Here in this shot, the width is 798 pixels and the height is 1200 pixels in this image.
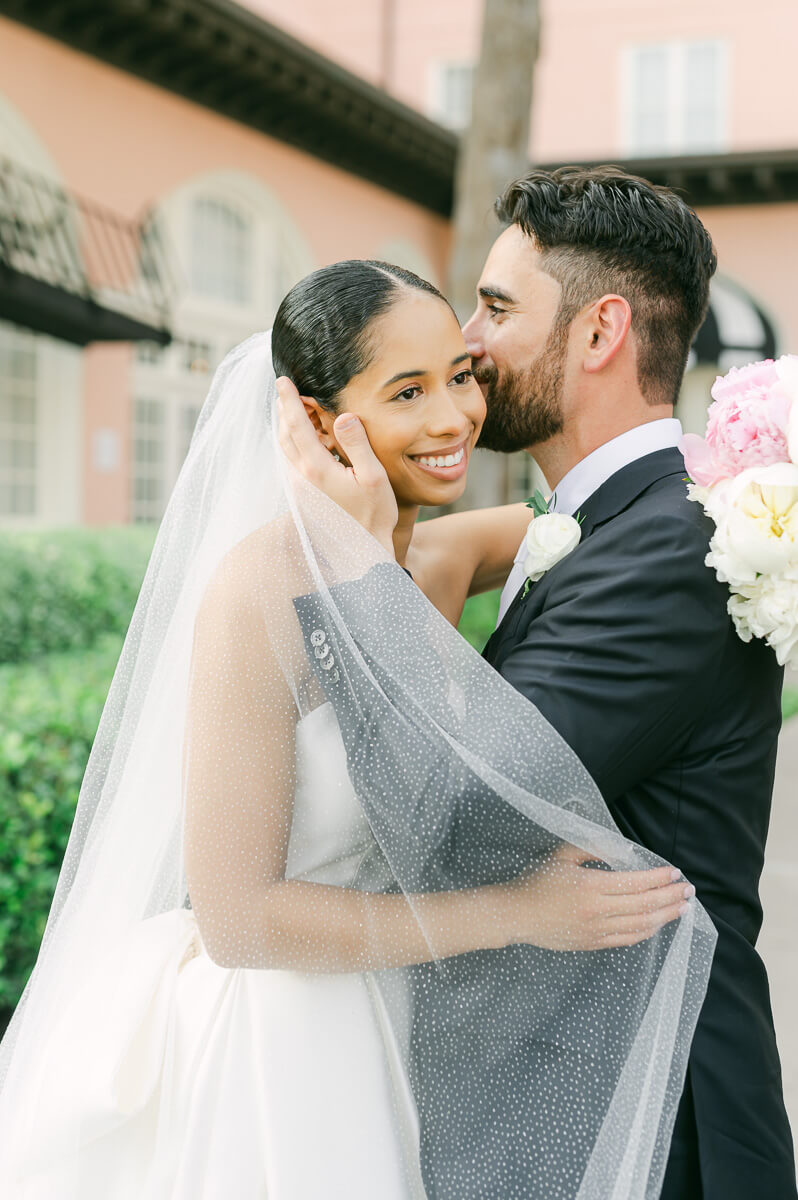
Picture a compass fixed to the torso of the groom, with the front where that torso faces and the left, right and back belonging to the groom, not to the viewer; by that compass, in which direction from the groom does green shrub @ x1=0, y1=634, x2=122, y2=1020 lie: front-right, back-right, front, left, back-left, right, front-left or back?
front-right

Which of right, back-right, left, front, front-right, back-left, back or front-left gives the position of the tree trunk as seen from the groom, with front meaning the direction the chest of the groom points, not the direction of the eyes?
right

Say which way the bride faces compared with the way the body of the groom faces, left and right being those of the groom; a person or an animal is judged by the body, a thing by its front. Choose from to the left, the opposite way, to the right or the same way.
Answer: the opposite way

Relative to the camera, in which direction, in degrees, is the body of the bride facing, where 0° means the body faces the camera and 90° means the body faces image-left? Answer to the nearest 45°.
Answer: approximately 270°

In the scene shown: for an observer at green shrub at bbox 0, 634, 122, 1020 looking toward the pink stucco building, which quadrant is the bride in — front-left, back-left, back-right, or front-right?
back-right

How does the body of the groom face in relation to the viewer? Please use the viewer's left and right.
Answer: facing to the left of the viewer

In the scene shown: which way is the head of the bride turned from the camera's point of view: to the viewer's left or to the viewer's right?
to the viewer's right

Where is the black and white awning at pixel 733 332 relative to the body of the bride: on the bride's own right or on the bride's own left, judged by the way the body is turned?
on the bride's own left

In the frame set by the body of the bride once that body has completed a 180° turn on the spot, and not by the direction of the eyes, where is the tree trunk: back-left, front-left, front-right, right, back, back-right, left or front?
right

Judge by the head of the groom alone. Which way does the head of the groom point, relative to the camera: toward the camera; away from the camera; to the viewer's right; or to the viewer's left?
to the viewer's left

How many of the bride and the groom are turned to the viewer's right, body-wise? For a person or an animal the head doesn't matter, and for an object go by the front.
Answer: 1

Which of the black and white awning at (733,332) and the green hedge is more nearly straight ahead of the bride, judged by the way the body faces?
the black and white awning

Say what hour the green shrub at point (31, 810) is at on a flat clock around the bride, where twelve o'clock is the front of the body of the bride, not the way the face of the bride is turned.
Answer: The green shrub is roughly at 8 o'clock from the bride.
